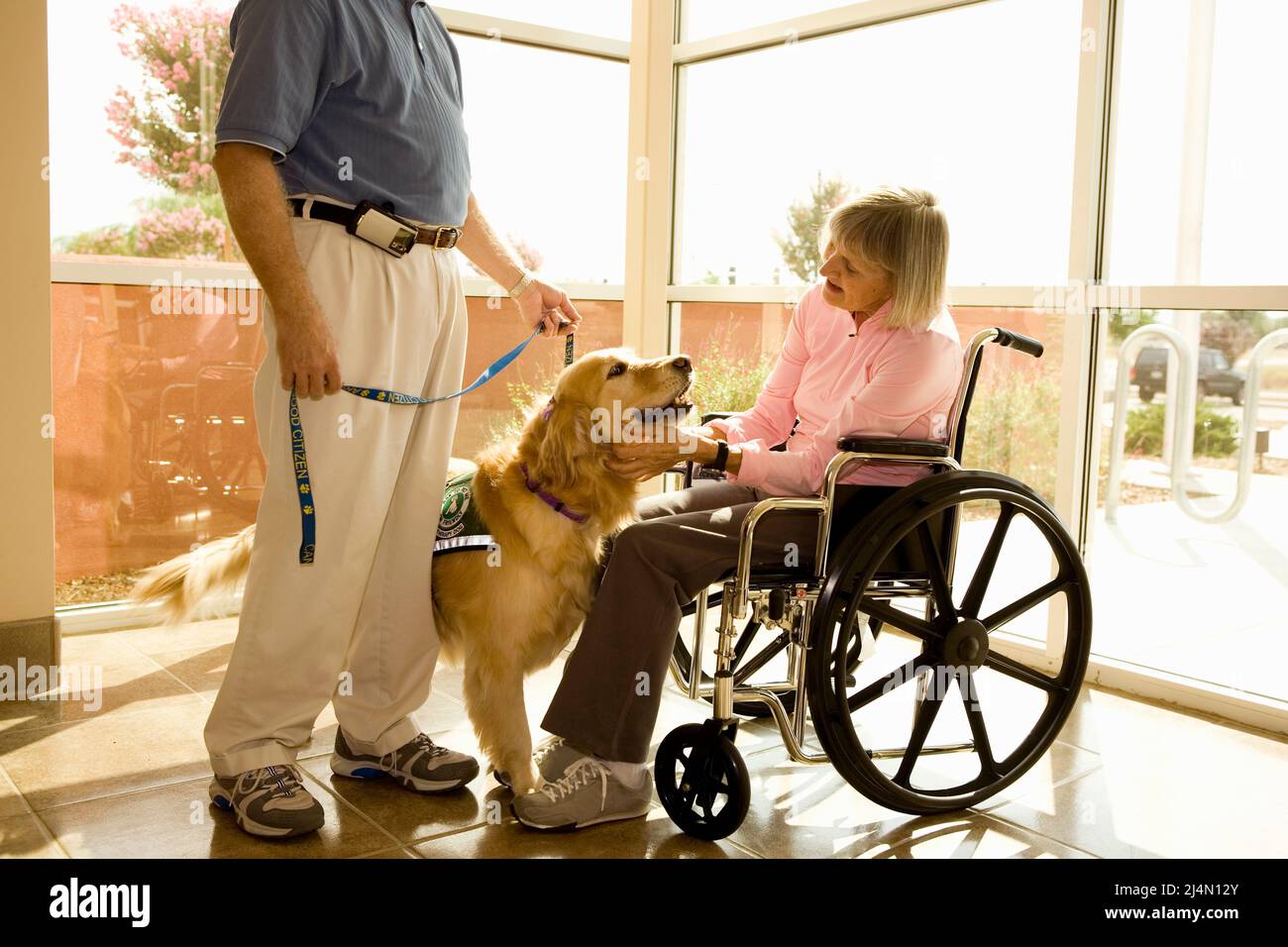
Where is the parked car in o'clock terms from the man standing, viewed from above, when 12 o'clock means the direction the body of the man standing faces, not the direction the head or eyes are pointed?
The parked car is roughly at 10 o'clock from the man standing.

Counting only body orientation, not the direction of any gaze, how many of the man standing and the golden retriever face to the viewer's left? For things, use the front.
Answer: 0

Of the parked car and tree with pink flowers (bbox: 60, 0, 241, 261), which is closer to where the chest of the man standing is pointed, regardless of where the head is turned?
the parked car

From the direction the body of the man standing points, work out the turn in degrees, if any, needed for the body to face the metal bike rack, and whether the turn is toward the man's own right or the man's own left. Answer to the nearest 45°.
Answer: approximately 45° to the man's own left

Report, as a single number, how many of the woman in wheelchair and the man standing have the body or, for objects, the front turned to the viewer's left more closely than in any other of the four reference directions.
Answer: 1

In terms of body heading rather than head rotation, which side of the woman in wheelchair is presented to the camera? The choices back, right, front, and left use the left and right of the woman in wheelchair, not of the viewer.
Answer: left

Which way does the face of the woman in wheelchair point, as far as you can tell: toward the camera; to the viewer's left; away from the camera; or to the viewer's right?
to the viewer's left

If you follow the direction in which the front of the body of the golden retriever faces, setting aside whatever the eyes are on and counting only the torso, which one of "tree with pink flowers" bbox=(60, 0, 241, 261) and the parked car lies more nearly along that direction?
the parked car

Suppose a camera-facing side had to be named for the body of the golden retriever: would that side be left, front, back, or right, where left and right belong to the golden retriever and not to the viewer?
right

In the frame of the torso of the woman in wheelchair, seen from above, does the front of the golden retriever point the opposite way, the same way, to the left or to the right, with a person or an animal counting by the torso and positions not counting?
the opposite way

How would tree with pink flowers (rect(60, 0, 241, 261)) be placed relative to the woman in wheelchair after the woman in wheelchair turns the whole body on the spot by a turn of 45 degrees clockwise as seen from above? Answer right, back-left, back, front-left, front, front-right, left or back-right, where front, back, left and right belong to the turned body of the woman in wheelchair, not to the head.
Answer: front

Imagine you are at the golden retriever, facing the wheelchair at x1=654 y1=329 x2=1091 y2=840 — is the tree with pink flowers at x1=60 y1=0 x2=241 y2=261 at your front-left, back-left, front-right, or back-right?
back-left
